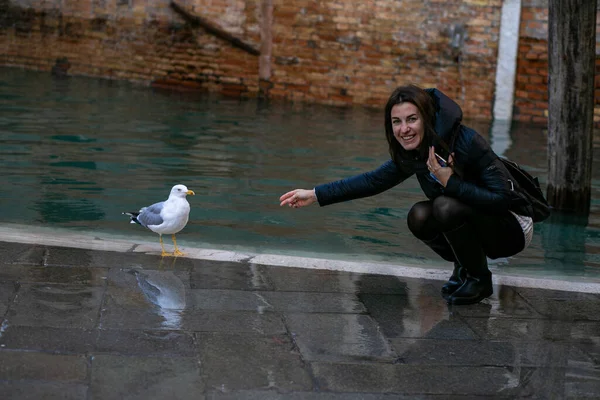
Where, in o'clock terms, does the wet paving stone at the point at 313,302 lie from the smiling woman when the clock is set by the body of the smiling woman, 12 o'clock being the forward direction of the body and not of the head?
The wet paving stone is roughly at 1 o'clock from the smiling woman.

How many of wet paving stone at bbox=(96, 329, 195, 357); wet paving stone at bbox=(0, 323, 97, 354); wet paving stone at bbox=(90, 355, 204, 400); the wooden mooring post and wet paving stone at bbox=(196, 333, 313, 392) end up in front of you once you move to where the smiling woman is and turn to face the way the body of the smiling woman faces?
4

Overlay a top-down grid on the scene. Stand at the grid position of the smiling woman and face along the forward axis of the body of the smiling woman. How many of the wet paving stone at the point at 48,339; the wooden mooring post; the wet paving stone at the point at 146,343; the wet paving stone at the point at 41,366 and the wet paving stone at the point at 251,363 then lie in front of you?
4

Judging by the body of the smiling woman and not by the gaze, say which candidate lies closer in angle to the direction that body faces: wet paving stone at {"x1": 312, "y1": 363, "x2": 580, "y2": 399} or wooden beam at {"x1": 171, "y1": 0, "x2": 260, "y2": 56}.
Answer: the wet paving stone

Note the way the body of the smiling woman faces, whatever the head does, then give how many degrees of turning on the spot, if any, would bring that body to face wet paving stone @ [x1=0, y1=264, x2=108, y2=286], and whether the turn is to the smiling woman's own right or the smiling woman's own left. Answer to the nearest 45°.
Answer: approximately 45° to the smiling woman's own right

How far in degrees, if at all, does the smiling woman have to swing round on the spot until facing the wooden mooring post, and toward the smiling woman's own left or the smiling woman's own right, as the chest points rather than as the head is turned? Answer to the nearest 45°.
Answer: approximately 135° to the smiling woman's own right

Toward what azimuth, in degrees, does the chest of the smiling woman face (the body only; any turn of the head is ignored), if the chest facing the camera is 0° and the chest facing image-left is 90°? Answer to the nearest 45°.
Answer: approximately 45°

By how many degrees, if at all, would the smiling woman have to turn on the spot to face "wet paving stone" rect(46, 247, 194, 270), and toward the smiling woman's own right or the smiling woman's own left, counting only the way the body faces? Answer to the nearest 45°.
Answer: approximately 45° to the smiling woman's own right

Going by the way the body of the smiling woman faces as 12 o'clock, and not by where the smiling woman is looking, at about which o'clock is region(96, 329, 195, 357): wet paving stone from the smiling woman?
The wet paving stone is roughly at 12 o'clock from the smiling woman.

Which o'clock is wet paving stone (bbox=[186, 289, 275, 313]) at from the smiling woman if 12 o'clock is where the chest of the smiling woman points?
The wet paving stone is roughly at 1 o'clock from the smiling woman.
